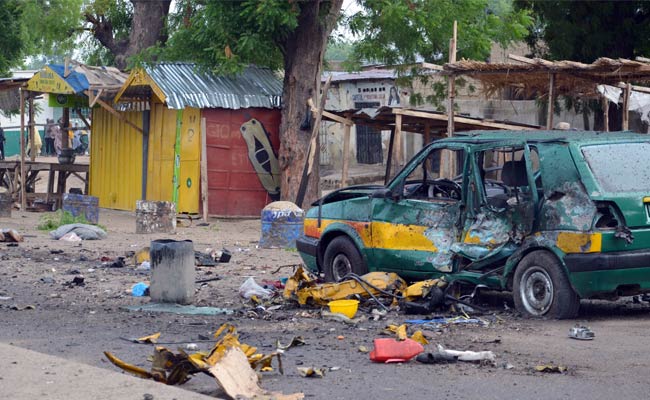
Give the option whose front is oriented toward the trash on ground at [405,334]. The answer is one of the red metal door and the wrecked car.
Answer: the red metal door

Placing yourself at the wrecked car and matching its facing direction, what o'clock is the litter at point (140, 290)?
The litter is roughly at 11 o'clock from the wrecked car.

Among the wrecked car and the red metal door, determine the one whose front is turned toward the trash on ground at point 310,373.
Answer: the red metal door

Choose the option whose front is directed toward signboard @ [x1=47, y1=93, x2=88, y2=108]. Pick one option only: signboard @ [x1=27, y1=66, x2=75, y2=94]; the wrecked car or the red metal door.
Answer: the wrecked car

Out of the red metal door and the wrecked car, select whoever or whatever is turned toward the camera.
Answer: the red metal door

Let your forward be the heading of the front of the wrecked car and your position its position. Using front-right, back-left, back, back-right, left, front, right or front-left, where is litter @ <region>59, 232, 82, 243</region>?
front

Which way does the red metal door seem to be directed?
toward the camera

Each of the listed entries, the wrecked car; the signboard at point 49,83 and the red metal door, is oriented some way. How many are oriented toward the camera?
2

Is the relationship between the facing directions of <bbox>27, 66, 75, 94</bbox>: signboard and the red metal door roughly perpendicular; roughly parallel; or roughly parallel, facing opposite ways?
roughly parallel

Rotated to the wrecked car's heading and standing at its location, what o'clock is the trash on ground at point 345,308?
The trash on ground is roughly at 10 o'clock from the wrecked car.

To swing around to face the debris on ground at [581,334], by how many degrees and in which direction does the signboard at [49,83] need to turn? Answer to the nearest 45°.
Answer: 0° — it already faces it

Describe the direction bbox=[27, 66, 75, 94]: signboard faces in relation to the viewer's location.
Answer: facing the viewer

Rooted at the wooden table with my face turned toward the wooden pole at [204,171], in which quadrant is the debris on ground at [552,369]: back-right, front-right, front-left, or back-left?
front-right

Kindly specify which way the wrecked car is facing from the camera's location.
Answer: facing away from the viewer and to the left of the viewer

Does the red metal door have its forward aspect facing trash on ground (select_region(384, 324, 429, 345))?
yes

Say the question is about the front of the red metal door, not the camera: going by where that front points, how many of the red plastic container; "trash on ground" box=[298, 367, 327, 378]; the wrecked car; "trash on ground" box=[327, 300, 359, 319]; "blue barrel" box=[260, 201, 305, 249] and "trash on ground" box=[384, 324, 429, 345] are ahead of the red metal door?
6

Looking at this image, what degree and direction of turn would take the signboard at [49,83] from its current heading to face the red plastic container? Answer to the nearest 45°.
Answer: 0° — it already faces it
